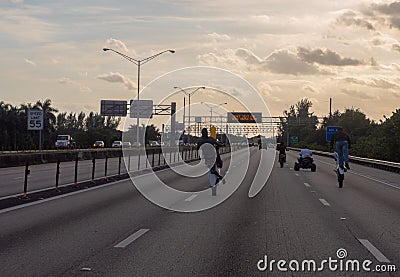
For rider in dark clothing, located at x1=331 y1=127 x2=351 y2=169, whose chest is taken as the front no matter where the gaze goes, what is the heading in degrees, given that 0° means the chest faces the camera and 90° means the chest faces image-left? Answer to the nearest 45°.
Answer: approximately 180°

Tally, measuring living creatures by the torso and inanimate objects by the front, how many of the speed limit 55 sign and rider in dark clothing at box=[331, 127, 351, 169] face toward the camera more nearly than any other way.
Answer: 1

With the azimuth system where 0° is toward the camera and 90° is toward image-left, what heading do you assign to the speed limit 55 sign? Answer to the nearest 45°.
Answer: approximately 0°

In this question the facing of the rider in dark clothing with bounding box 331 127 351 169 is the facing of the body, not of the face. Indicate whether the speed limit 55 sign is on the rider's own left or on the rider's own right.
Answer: on the rider's own left
